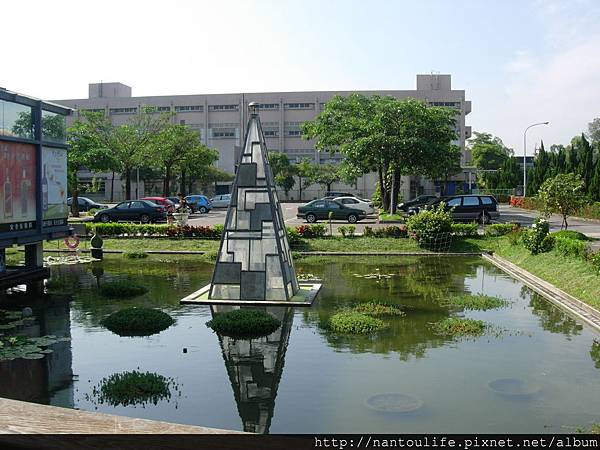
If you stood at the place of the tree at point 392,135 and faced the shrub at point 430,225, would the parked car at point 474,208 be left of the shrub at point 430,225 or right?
left

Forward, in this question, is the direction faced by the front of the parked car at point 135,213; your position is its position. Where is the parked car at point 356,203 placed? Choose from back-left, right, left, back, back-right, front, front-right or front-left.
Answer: back

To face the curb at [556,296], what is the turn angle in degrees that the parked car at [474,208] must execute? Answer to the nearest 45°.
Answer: approximately 90° to its left

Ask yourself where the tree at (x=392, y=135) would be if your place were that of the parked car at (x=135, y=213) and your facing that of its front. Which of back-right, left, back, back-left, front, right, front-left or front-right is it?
back

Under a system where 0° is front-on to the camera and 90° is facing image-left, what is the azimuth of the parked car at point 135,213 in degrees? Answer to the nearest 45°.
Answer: approximately 90°

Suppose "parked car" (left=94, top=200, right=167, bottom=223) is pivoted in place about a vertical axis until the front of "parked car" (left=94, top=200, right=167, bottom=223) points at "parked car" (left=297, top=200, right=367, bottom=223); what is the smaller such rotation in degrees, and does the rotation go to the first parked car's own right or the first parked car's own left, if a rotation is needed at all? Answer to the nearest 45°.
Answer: approximately 180°

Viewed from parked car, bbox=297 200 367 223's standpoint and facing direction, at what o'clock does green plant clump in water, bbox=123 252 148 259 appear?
The green plant clump in water is roughly at 4 o'clock from the parked car.

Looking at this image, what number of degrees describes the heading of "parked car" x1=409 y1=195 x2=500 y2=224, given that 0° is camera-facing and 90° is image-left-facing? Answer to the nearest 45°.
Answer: approximately 90°

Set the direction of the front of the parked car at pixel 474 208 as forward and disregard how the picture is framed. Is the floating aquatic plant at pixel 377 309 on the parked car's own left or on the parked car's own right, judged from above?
on the parked car's own left

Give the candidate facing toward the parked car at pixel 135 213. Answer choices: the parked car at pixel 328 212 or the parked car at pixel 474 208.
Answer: the parked car at pixel 474 208

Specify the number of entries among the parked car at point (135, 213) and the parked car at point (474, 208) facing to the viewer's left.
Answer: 2

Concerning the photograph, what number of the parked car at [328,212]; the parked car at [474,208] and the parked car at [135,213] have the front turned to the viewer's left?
2

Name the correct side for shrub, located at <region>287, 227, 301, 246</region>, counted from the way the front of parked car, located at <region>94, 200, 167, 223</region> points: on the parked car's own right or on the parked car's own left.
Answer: on the parked car's own left
